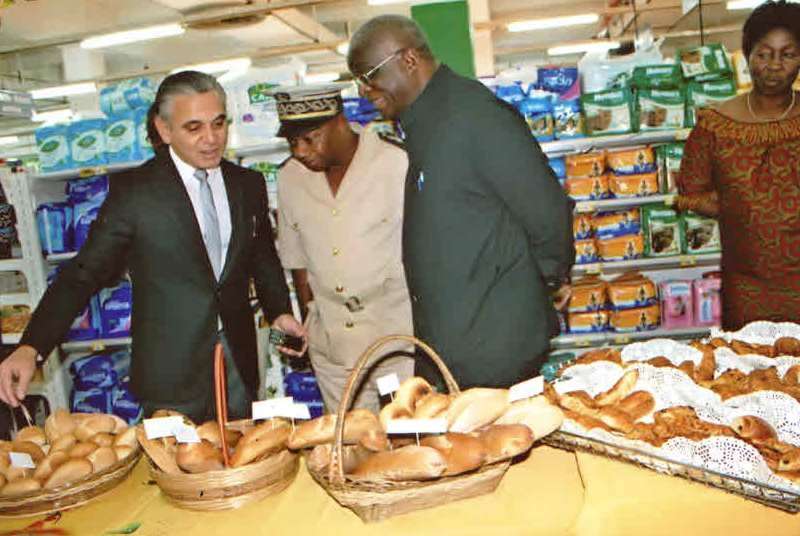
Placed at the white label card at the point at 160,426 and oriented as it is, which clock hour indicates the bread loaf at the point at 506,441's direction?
The bread loaf is roughly at 10 o'clock from the white label card.

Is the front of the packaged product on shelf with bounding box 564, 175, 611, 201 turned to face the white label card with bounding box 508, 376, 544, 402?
yes

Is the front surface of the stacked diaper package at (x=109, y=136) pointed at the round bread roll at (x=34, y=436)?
yes

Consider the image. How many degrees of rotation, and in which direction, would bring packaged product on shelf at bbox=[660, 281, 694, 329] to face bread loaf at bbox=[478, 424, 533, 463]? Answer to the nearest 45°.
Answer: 0° — it already faces it

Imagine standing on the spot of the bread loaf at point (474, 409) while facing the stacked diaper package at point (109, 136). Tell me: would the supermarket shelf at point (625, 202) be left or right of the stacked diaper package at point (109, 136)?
right

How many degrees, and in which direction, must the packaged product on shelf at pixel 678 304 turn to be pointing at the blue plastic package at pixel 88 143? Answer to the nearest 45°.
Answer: approximately 90° to its right

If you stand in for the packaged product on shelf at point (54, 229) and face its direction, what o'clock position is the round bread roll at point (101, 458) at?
The round bread roll is roughly at 12 o'clock from the packaged product on shelf.

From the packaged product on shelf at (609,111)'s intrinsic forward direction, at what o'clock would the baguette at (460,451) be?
The baguette is roughly at 12 o'clock from the packaged product on shelf.

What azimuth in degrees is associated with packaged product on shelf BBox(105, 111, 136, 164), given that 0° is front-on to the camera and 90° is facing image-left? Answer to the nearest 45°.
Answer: approximately 0°
